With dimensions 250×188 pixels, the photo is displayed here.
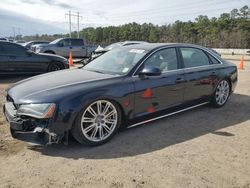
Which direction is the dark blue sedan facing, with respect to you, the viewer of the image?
facing the viewer and to the left of the viewer
